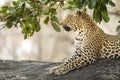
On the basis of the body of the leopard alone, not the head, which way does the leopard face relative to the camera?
to the viewer's left
